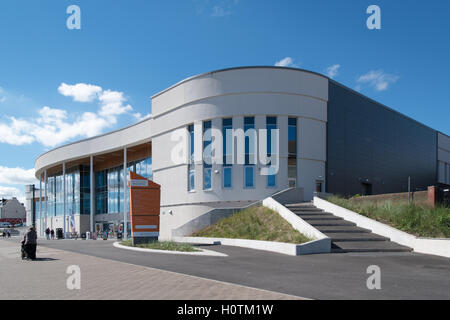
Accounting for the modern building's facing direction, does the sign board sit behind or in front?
in front

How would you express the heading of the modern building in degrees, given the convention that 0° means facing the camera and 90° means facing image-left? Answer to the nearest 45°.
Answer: approximately 45°

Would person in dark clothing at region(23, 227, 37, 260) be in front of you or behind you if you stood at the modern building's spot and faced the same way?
in front
